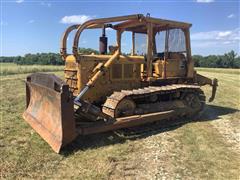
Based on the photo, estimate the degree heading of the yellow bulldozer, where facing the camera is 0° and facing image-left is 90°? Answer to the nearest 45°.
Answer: approximately 45°
